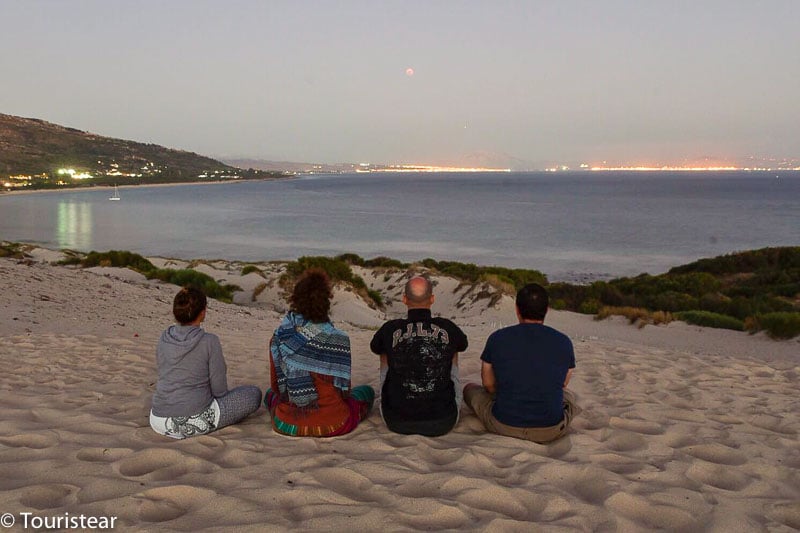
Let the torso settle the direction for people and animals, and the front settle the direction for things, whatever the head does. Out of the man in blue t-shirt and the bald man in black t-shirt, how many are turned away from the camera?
2

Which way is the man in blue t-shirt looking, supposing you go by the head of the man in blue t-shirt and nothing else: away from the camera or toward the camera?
away from the camera

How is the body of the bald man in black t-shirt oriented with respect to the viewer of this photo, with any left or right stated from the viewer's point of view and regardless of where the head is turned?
facing away from the viewer

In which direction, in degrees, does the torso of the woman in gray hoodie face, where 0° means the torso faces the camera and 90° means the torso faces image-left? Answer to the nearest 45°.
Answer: approximately 225°

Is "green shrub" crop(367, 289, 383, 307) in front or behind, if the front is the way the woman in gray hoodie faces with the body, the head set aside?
in front

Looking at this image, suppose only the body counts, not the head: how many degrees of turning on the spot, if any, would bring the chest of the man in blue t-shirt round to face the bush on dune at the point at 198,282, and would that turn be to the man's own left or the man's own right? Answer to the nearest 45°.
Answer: approximately 45° to the man's own left

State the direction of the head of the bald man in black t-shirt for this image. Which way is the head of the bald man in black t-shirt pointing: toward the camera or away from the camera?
away from the camera

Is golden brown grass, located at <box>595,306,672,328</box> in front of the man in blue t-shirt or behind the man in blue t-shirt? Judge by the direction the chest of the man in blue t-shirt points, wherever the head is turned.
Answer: in front

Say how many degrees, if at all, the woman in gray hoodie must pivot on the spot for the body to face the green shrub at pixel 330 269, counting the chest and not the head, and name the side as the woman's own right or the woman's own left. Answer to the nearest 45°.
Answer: approximately 45° to the woman's own left

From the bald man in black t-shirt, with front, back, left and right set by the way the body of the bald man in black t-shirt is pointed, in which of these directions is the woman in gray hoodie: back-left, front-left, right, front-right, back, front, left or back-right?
left

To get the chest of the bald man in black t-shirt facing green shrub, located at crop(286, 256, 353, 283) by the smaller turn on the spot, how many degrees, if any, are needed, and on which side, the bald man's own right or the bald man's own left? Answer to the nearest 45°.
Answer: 0° — they already face it

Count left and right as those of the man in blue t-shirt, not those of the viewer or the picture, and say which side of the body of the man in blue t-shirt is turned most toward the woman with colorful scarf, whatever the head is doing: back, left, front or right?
left

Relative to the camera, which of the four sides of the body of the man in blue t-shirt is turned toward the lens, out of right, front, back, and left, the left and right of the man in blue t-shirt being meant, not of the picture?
back

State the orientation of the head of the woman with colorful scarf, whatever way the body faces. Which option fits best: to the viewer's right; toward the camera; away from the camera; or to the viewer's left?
away from the camera
